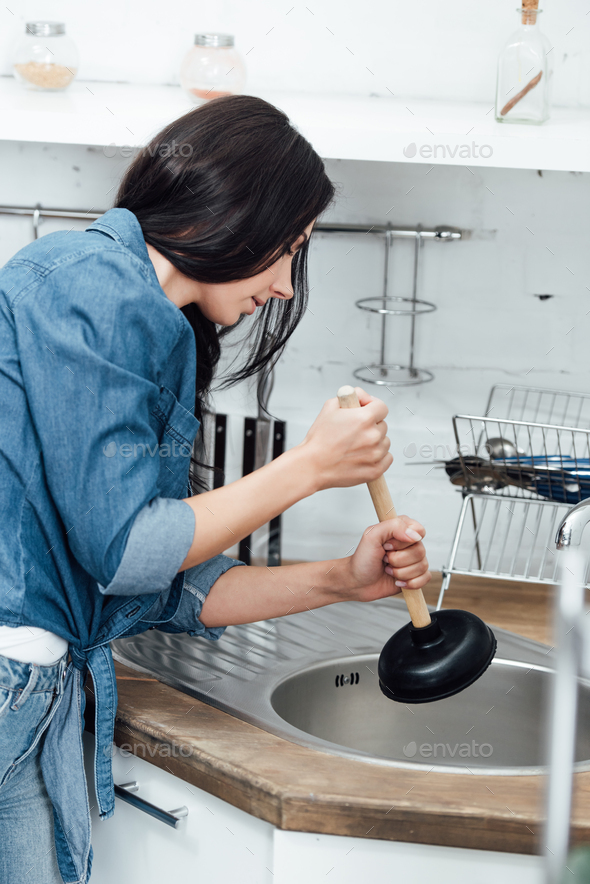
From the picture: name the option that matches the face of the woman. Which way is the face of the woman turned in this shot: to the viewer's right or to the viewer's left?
to the viewer's right

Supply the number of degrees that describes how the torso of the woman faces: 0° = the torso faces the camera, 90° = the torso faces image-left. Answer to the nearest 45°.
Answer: approximately 270°
